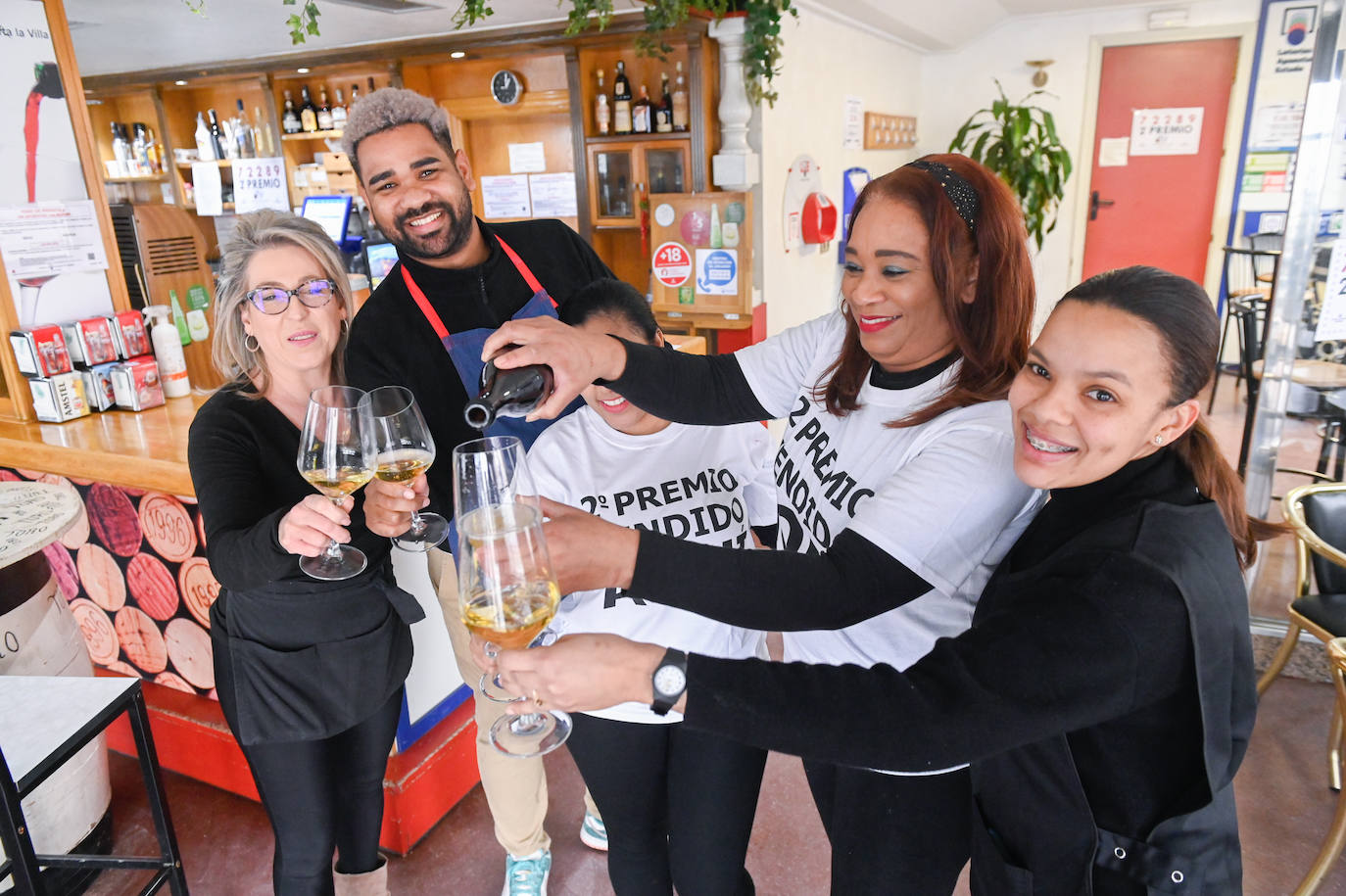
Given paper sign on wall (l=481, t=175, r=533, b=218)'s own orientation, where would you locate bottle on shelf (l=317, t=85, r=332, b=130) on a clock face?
The bottle on shelf is roughly at 4 o'clock from the paper sign on wall.

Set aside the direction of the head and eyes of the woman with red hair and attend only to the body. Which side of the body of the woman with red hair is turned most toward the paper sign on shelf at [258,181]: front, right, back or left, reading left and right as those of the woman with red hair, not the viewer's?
right

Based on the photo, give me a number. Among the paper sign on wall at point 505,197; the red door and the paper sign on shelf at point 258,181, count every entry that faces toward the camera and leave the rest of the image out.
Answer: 3

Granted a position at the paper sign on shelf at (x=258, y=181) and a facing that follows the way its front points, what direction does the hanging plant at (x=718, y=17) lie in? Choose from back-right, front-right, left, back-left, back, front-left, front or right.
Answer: front-left

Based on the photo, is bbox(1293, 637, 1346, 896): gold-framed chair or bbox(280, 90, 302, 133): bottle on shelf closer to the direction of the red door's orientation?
the gold-framed chair

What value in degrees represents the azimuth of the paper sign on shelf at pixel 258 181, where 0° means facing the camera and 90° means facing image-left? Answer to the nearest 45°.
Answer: approximately 0°

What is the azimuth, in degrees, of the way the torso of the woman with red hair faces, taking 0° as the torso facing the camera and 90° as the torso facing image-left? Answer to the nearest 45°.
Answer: approximately 45°

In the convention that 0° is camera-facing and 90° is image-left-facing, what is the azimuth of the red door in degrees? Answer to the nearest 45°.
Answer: approximately 0°

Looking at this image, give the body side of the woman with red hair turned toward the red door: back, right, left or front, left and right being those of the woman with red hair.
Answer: back
